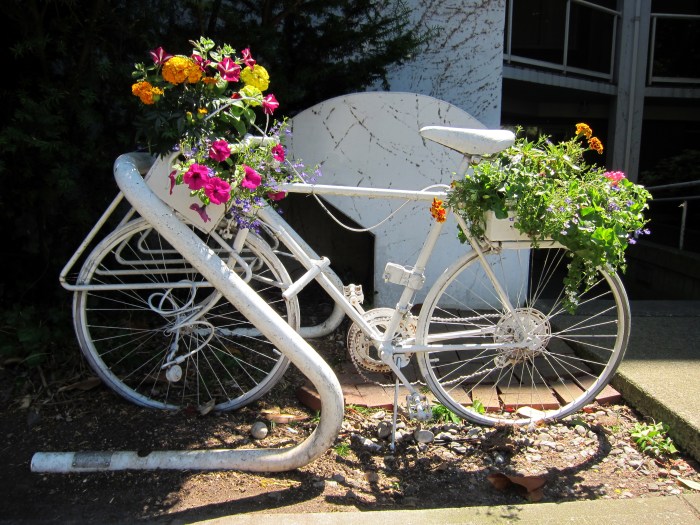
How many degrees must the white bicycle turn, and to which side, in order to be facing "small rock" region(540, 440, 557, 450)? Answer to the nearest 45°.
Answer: approximately 180°

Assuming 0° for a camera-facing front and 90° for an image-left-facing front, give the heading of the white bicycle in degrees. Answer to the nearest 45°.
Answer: approximately 90°

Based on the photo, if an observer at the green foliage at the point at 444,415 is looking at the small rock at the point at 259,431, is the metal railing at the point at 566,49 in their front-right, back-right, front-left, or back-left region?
back-right

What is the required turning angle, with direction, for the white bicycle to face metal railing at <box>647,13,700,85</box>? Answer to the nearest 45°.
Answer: approximately 135° to its right

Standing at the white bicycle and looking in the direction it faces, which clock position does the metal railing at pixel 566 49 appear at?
The metal railing is roughly at 4 o'clock from the white bicycle.
